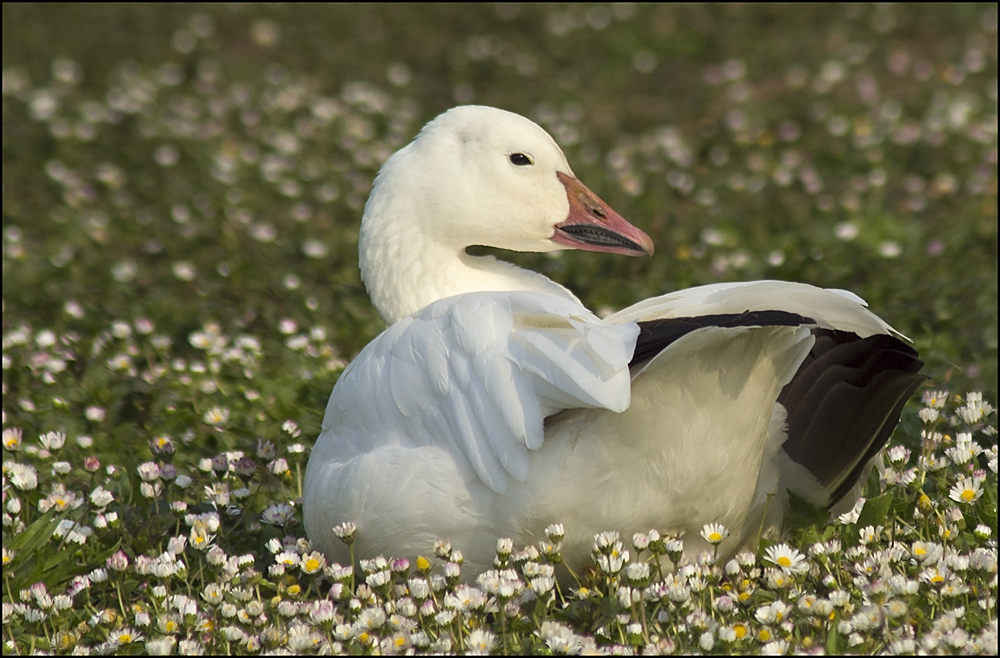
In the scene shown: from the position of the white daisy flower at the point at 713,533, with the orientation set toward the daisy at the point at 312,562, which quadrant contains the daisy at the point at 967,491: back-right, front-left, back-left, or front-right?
back-right

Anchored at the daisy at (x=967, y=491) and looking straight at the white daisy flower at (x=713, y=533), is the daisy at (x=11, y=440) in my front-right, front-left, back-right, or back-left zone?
front-right

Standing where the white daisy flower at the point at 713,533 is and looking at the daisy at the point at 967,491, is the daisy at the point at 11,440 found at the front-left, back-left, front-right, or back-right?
back-left

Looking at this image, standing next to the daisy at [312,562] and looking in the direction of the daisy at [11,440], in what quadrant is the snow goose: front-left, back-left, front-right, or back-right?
back-right

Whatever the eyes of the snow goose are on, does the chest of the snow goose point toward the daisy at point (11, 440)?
yes

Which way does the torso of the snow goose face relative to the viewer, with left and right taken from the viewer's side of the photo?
facing to the left of the viewer

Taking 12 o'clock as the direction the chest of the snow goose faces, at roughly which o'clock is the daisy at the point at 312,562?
The daisy is roughly at 11 o'clock from the snow goose.

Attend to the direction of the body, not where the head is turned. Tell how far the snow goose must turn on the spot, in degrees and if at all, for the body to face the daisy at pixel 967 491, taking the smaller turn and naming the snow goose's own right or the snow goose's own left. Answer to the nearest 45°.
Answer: approximately 180°

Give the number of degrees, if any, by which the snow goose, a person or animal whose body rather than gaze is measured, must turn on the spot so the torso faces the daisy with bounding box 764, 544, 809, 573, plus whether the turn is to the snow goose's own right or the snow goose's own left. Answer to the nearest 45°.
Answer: approximately 180°

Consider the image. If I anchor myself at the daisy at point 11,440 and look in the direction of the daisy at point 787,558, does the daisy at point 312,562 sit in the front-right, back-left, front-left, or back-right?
front-right
